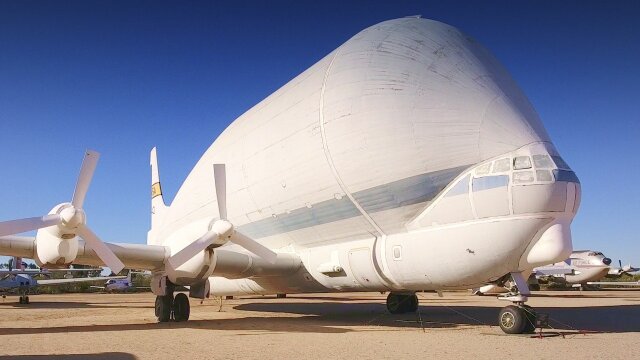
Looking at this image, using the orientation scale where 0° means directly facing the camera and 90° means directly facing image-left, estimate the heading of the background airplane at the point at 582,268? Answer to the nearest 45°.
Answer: approximately 315°

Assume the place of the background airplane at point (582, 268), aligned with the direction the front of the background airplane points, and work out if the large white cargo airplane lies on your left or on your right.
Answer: on your right

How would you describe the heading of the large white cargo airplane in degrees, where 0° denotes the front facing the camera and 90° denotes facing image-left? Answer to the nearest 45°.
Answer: approximately 315°

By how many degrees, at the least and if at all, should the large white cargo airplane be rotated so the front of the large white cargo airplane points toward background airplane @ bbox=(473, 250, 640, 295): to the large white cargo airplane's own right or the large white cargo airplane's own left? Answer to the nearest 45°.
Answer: approximately 90° to the large white cargo airplane's own left
